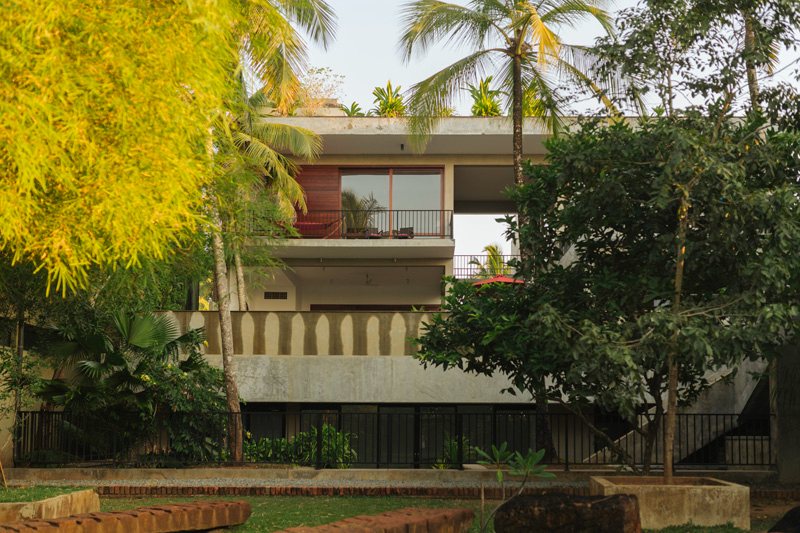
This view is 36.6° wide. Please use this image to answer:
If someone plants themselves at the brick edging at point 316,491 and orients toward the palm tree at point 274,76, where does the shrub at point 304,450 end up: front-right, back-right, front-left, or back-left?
front-right

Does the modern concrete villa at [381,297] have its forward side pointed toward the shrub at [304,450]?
yes

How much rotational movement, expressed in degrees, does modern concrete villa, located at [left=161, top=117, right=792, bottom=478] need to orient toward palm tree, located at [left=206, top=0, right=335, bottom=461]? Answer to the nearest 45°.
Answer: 0° — it already faces it

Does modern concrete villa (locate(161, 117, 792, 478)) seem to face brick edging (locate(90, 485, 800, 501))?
yes

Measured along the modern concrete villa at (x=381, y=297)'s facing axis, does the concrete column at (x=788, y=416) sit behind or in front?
in front

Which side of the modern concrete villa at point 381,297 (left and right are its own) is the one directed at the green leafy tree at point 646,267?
front

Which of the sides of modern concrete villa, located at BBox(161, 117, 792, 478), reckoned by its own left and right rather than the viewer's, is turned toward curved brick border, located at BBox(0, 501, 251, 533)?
front

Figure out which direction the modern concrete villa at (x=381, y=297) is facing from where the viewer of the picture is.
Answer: facing the viewer

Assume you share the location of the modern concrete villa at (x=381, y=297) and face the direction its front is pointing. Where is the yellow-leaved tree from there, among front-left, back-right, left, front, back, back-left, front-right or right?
front
